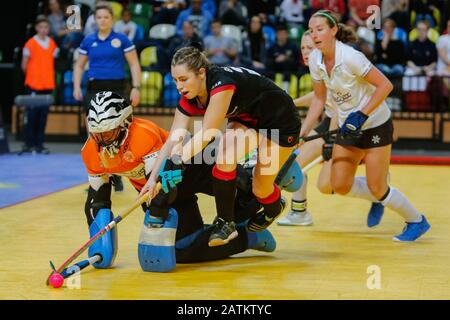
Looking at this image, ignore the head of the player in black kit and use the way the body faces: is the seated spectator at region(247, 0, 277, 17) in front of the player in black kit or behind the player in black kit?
behind

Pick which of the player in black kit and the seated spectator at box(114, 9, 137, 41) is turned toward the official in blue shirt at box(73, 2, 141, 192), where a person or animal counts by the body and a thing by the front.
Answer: the seated spectator

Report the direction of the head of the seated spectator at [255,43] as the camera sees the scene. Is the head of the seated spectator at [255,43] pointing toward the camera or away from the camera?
toward the camera

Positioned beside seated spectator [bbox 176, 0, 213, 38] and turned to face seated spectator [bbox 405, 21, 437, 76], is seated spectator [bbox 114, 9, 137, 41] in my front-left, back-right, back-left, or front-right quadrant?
back-right

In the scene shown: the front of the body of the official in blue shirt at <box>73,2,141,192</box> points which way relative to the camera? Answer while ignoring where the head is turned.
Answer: toward the camera

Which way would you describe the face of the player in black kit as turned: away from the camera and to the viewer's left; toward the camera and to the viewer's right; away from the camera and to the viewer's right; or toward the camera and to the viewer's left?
toward the camera and to the viewer's left

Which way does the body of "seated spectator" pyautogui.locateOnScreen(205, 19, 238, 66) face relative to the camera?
toward the camera

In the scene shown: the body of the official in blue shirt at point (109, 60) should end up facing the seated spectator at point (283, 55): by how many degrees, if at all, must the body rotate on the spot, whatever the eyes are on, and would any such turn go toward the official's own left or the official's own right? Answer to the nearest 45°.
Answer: approximately 135° to the official's own left

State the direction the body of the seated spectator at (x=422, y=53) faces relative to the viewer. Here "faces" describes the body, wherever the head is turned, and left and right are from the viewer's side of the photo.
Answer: facing the viewer

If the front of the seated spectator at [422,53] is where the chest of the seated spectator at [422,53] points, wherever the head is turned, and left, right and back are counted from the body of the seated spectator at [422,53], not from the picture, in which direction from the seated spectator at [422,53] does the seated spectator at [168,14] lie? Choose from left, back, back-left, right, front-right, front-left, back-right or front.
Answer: right

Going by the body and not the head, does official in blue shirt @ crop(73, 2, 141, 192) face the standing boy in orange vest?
no

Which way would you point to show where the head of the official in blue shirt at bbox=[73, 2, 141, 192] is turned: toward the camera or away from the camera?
toward the camera

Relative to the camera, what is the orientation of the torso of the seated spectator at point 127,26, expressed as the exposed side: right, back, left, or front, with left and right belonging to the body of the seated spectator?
front

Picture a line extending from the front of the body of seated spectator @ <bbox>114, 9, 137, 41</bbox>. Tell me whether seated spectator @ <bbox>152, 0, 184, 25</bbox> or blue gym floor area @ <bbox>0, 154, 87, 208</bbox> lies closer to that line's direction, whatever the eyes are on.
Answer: the blue gym floor area

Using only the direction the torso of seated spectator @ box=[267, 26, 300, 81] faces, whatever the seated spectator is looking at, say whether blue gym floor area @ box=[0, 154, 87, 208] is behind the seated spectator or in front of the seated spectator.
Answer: in front

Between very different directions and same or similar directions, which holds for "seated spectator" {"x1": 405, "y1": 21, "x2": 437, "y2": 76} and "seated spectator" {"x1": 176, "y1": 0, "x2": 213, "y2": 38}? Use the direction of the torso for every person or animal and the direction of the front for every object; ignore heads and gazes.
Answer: same or similar directions

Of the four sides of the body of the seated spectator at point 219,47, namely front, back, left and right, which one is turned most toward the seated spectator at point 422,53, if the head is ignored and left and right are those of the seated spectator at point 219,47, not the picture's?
left

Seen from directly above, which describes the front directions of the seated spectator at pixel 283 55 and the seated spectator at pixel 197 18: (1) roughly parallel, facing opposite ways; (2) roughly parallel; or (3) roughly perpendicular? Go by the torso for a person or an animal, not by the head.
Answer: roughly parallel

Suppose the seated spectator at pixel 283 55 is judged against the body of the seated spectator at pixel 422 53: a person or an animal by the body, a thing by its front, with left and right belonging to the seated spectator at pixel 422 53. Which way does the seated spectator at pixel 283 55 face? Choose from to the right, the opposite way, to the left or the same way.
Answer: the same way
